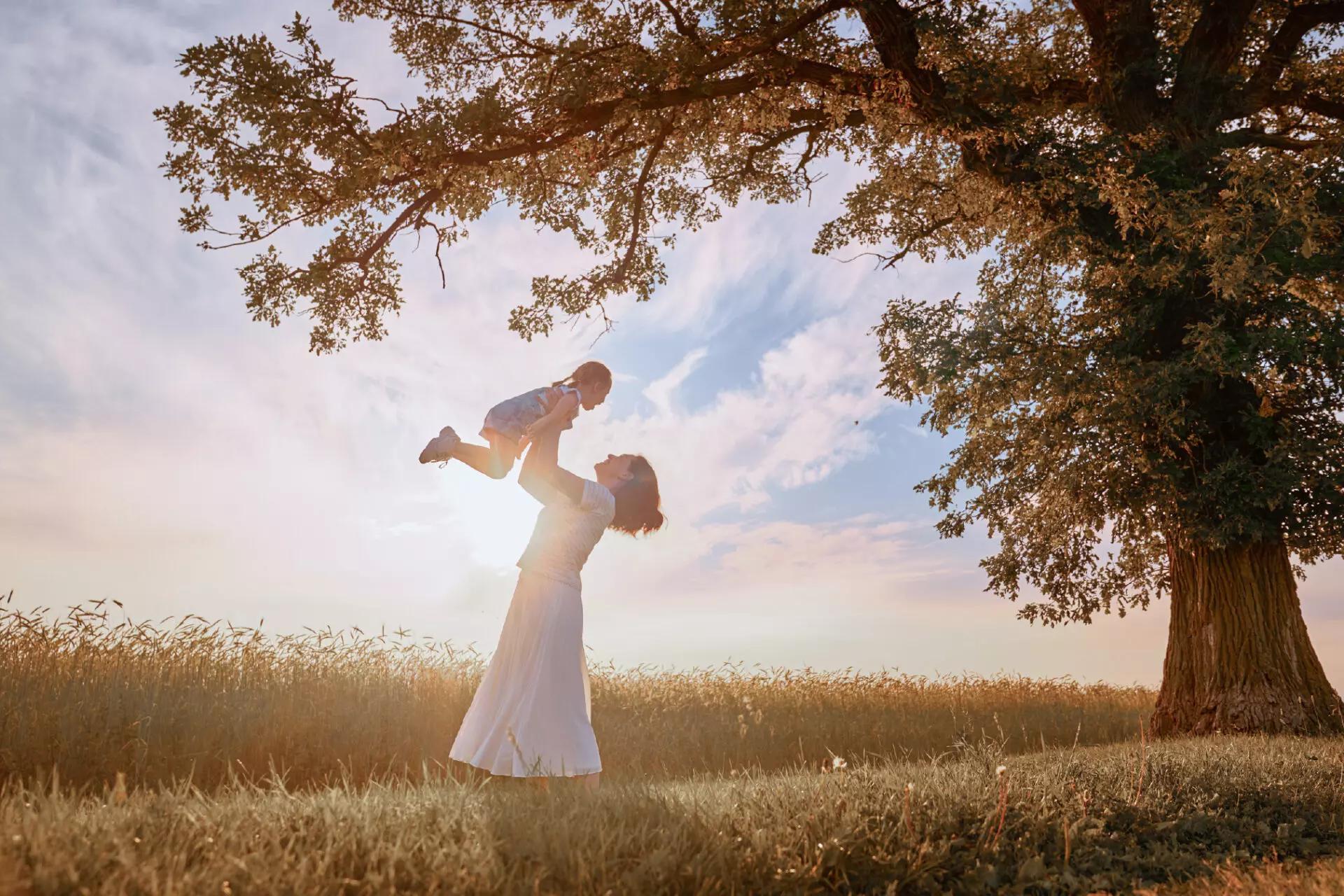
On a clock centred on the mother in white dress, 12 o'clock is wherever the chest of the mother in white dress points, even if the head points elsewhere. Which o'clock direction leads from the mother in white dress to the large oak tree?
The large oak tree is roughly at 5 o'clock from the mother in white dress.

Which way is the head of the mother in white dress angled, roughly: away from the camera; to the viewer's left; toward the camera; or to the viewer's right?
to the viewer's left

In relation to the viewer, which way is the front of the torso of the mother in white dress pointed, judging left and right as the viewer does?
facing to the left of the viewer
